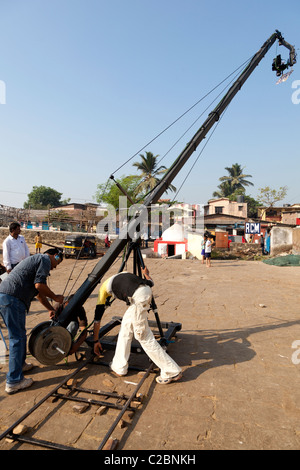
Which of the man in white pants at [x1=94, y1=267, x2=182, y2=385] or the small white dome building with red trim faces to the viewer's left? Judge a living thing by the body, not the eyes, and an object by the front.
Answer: the man in white pants

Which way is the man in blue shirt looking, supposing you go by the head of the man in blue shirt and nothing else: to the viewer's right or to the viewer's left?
to the viewer's right

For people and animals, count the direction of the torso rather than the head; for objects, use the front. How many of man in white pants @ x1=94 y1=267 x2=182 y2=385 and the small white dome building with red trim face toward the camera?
1

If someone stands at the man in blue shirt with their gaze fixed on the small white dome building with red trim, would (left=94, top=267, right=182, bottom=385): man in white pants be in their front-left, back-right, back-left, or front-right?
front-right

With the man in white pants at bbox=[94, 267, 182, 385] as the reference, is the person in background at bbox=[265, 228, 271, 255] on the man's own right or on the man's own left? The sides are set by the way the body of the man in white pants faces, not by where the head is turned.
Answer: on the man's own right

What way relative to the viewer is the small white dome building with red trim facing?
toward the camera

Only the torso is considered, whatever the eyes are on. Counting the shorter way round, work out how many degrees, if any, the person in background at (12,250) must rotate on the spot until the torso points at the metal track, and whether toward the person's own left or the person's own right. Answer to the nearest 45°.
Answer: approximately 45° to the person's own right

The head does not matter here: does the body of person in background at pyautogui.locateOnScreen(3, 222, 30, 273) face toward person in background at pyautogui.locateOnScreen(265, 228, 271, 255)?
no

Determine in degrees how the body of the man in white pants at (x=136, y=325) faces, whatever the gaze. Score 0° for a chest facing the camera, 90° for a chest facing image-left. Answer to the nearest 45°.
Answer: approximately 90°

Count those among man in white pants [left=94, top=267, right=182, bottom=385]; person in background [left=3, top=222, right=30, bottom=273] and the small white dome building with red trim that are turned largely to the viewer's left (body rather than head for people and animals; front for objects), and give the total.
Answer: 1

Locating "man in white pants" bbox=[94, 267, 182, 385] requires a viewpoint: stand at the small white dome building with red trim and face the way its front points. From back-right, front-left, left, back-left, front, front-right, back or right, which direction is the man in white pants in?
front

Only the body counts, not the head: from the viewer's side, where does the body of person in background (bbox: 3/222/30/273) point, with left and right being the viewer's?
facing the viewer and to the right of the viewer
